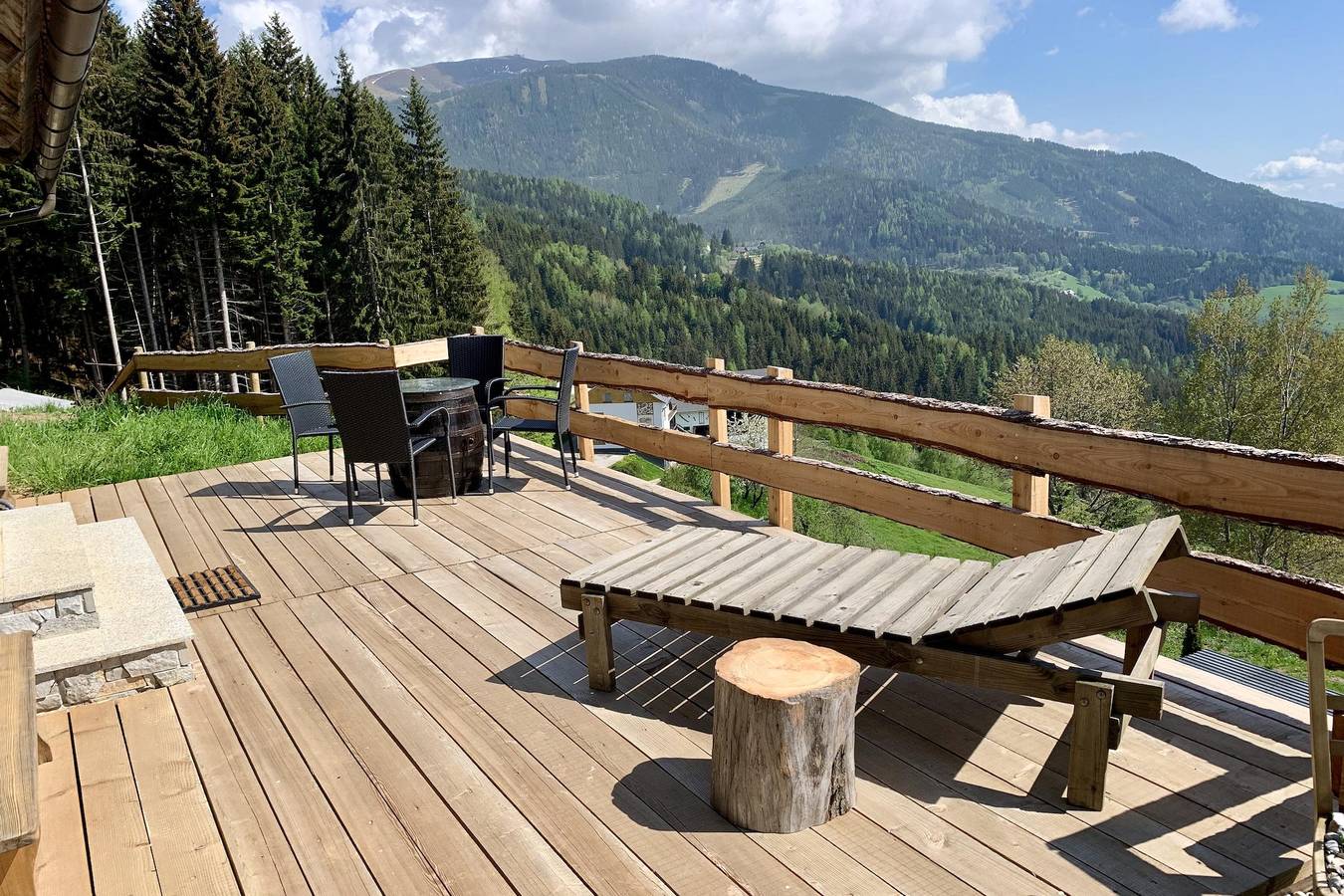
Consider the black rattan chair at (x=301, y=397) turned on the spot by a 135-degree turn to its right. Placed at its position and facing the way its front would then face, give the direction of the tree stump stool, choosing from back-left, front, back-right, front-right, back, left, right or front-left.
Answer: left

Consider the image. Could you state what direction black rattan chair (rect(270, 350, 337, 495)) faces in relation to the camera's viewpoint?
facing the viewer and to the right of the viewer

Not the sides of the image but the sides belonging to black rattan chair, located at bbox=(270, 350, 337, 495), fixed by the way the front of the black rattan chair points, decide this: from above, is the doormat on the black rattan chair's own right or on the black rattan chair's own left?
on the black rattan chair's own right

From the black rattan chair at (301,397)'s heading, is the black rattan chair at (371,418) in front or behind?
in front

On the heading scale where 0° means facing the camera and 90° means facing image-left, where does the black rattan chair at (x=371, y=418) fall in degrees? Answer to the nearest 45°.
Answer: approximately 225°

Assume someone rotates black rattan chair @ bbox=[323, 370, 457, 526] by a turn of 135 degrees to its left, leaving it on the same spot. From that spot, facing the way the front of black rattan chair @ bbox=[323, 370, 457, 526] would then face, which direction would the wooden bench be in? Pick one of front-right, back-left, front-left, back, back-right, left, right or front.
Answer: left

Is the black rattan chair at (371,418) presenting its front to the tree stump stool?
no

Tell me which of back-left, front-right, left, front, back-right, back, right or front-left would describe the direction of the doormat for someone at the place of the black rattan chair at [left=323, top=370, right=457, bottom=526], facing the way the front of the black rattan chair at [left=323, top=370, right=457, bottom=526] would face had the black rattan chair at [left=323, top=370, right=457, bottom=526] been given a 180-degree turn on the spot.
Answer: front

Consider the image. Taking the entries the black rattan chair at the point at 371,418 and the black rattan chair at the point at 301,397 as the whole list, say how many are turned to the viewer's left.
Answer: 0

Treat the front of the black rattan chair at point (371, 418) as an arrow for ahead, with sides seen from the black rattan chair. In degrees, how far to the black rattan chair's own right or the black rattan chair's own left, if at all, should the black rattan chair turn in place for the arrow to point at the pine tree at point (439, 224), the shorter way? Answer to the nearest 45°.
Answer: approximately 45° to the black rattan chair's own left

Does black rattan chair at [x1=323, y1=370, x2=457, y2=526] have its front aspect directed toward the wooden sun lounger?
no

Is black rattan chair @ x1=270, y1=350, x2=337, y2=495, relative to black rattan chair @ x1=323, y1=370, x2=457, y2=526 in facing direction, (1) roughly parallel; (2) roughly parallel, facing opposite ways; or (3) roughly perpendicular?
roughly perpendicular

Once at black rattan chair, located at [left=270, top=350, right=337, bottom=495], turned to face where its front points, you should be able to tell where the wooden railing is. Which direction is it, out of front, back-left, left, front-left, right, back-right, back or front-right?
front

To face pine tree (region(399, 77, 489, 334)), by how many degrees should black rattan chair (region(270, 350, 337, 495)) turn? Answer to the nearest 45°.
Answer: approximately 135° to its left

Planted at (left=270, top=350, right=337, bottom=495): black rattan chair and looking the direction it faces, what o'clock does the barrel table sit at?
The barrel table is roughly at 12 o'clock from the black rattan chair.

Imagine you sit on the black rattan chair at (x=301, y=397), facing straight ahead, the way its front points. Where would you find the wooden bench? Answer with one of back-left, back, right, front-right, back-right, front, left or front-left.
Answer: front-right
